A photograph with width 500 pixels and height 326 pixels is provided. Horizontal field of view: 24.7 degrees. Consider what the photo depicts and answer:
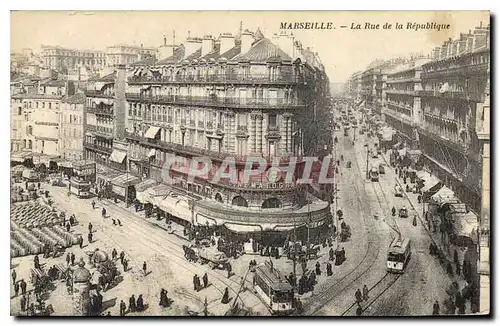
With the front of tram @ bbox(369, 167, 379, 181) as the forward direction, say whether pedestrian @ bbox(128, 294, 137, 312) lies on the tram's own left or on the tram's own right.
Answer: on the tram's own right

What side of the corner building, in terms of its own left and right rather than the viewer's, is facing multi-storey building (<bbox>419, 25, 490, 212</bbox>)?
left

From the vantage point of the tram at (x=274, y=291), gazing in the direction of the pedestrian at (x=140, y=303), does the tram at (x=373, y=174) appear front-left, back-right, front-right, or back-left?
back-right

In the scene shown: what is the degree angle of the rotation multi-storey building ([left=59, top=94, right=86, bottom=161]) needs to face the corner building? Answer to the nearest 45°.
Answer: approximately 45° to its left

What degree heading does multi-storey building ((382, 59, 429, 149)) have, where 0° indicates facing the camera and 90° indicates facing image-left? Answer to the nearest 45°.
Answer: approximately 45°
